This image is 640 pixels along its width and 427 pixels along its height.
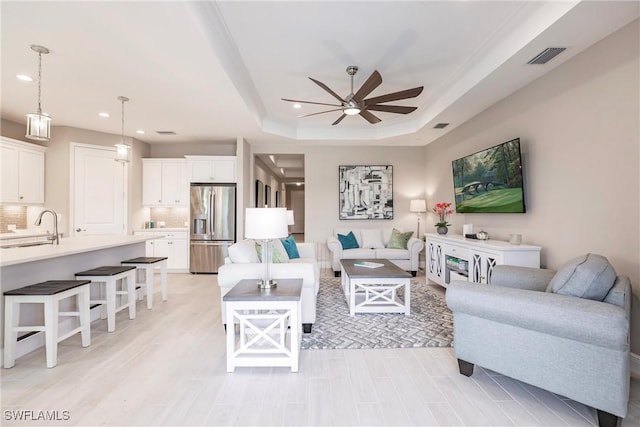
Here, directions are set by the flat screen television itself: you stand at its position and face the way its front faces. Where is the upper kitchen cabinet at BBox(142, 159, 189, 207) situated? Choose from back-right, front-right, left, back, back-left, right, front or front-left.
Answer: front-right

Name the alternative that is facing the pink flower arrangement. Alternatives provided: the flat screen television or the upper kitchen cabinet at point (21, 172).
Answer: the upper kitchen cabinet

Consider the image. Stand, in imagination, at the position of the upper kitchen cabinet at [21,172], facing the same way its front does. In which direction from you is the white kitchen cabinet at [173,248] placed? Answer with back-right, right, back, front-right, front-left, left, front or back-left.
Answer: front-left

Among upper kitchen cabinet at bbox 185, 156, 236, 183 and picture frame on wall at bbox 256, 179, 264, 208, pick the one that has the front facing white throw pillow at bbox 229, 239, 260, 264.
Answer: the upper kitchen cabinet

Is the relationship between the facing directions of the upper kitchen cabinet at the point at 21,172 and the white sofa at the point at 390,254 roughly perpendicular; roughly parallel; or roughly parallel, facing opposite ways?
roughly perpendicular

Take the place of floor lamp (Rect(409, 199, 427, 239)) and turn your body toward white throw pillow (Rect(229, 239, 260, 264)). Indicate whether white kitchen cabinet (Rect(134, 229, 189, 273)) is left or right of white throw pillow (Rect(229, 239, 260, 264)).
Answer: right

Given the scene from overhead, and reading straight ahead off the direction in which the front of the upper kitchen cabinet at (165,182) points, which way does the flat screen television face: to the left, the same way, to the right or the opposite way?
to the right

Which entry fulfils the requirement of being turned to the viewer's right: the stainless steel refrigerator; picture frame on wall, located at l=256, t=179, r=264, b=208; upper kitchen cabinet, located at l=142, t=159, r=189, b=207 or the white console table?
the picture frame on wall

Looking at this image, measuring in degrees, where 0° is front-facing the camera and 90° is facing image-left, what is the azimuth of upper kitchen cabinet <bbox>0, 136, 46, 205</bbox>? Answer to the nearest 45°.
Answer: approximately 315°

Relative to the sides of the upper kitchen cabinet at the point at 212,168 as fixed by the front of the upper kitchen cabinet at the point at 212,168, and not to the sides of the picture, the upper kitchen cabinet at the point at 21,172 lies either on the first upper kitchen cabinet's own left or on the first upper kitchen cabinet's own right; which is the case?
on the first upper kitchen cabinet's own right

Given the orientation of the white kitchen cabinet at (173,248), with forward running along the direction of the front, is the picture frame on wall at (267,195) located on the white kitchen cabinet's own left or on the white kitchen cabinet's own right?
on the white kitchen cabinet's own left

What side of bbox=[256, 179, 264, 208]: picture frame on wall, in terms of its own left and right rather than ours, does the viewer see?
right

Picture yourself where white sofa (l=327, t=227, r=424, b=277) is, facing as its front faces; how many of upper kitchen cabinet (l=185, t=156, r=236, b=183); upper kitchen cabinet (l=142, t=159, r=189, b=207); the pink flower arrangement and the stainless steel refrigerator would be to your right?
3

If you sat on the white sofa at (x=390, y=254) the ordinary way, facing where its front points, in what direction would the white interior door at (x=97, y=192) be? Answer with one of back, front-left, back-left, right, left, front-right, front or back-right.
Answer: right

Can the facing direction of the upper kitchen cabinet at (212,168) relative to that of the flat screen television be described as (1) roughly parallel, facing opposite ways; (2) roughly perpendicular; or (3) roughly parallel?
roughly perpendicular

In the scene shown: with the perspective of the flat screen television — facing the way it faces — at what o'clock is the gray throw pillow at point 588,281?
The gray throw pillow is roughly at 10 o'clock from the flat screen television.

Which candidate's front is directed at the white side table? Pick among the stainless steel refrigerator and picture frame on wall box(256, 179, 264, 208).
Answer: the stainless steel refrigerator

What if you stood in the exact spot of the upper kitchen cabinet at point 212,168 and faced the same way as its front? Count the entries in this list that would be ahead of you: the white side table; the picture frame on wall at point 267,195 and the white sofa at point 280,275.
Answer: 2
